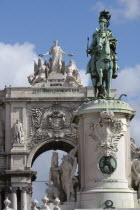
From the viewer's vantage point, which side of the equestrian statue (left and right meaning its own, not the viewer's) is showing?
front
